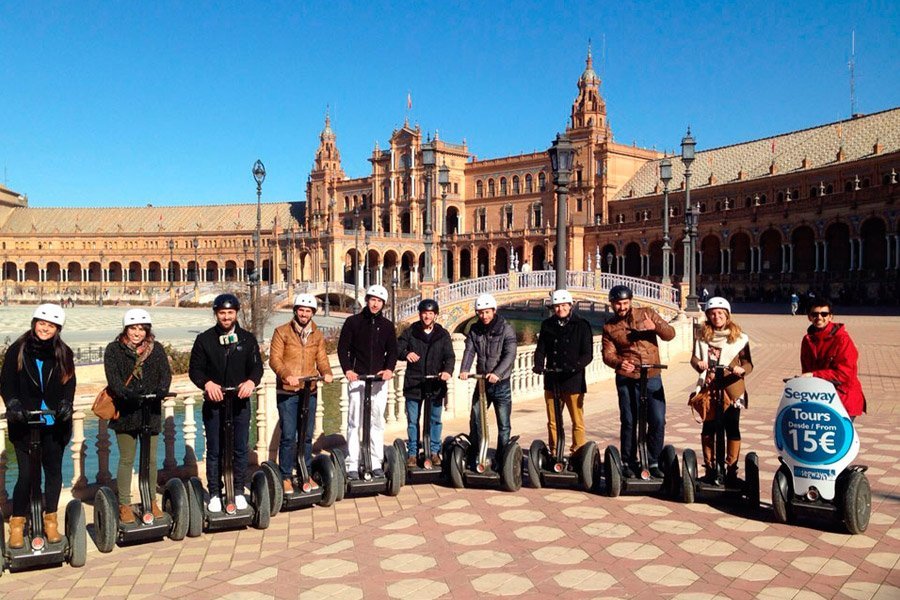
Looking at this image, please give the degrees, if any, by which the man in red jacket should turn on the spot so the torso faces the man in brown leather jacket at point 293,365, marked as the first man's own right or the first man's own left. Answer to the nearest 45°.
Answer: approximately 45° to the first man's own right

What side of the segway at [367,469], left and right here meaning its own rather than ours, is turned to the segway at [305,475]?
right

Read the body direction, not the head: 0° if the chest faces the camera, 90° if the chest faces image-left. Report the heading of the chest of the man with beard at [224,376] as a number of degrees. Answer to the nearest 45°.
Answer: approximately 0°

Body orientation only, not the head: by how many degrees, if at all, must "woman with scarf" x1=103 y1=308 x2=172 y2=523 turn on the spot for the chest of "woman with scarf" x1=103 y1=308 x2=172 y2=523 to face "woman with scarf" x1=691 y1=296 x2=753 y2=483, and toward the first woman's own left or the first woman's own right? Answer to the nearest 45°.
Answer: approximately 90° to the first woman's own left

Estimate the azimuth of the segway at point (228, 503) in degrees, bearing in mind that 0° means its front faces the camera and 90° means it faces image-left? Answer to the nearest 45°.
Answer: approximately 0°

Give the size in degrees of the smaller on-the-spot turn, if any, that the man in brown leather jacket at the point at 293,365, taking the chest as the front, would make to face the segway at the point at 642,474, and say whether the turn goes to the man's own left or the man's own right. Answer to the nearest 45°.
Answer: approximately 45° to the man's own left

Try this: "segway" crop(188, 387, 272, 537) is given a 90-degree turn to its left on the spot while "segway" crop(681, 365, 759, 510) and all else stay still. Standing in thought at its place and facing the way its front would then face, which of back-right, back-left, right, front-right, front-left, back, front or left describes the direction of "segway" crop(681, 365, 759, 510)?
front

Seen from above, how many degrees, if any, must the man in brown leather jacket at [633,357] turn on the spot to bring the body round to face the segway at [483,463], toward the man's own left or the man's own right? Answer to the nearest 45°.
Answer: approximately 90° to the man's own right

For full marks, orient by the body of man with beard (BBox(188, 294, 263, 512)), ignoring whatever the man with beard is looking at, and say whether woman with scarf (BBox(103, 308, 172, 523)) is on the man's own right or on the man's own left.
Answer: on the man's own right

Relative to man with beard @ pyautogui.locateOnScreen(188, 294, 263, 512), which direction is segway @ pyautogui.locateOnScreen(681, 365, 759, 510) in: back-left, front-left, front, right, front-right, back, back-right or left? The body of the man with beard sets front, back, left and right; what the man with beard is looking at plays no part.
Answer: left
